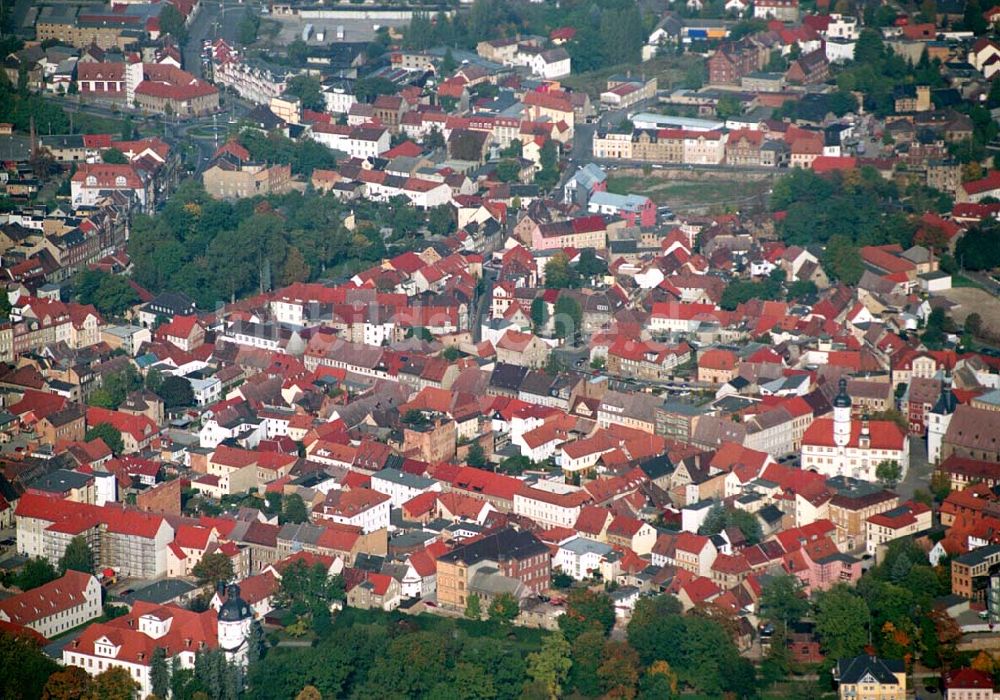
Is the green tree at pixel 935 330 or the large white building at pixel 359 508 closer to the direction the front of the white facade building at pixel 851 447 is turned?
the large white building

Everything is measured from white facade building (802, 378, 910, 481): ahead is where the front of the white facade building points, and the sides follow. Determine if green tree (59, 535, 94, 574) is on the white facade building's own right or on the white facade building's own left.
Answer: on the white facade building's own right

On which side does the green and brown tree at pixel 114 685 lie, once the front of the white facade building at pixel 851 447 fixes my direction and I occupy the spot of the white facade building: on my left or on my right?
on my right

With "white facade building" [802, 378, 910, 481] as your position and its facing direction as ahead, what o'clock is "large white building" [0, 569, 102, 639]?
The large white building is roughly at 2 o'clock from the white facade building.

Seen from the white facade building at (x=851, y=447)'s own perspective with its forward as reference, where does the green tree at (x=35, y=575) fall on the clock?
The green tree is roughly at 2 o'clock from the white facade building.

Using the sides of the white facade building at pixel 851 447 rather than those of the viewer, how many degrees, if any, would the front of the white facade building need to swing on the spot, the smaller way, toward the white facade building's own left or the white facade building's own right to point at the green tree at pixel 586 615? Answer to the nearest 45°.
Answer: approximately 45° to the white facade building's own right

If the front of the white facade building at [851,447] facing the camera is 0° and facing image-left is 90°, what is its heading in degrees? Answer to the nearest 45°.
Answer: approximately 0°
